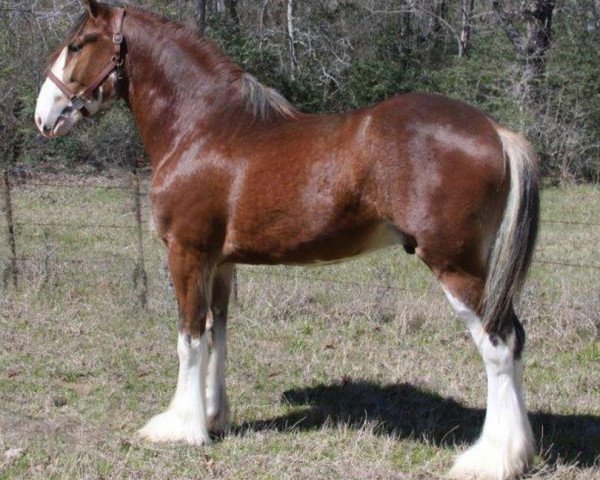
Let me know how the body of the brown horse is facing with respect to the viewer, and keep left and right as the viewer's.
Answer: facing to the left of the viewer
